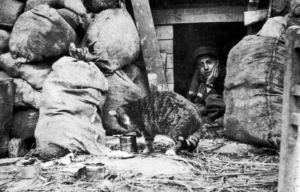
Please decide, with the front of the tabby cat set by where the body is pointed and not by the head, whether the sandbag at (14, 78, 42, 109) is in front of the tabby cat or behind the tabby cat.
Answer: in front

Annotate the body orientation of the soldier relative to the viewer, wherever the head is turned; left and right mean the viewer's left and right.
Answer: facing the viewer and to the left of the viewer

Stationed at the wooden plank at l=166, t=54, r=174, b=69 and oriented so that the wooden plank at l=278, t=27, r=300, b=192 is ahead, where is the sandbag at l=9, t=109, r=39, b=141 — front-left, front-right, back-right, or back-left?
front-right

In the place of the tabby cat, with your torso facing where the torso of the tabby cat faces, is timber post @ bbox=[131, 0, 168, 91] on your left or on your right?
on your right

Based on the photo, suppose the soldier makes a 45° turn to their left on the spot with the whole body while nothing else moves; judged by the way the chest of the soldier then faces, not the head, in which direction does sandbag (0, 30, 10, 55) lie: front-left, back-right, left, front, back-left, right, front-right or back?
front-right

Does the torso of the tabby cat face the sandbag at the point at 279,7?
no

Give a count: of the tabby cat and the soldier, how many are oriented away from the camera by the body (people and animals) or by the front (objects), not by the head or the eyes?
0

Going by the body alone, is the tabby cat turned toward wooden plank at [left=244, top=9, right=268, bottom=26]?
no

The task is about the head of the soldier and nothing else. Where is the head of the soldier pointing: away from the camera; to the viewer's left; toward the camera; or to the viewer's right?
toward the camera

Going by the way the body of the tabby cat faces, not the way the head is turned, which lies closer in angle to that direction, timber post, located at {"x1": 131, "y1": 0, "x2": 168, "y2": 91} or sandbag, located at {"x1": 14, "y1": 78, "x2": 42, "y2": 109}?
the sandbag

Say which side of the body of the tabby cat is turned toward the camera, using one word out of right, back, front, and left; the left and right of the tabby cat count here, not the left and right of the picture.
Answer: left

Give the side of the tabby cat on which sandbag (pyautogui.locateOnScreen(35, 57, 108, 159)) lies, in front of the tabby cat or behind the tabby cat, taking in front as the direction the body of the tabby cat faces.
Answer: in front
